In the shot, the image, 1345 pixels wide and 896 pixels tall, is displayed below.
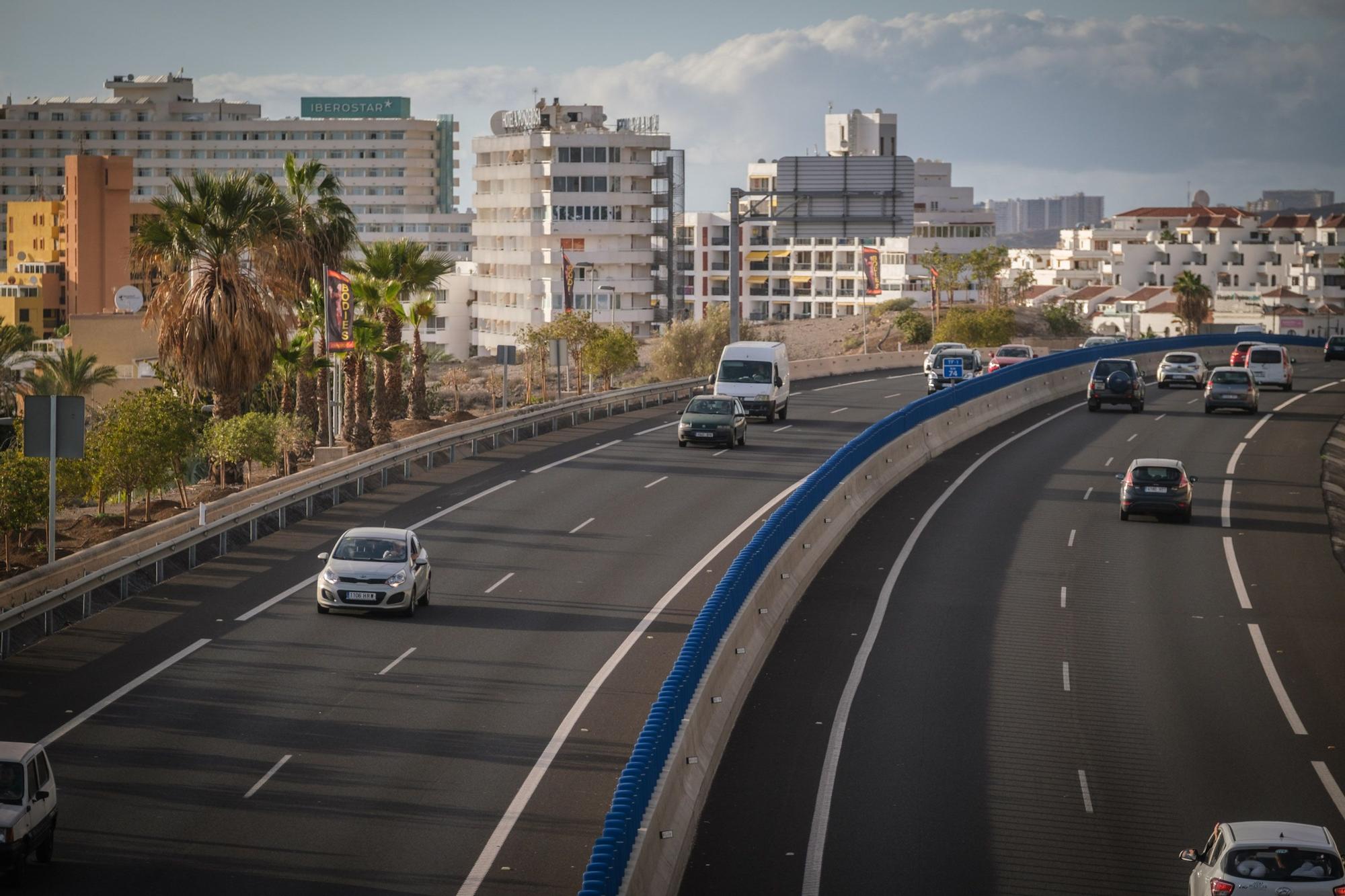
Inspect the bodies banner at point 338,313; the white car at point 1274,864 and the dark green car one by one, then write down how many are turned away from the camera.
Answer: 1

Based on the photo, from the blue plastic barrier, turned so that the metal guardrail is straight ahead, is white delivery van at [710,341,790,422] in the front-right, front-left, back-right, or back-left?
front-right

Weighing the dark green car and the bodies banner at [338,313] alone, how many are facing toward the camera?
2

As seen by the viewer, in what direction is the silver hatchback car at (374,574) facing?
toward the camera

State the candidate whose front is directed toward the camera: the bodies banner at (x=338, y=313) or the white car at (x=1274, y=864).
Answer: the bodies banner

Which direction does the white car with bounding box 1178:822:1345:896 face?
away from the camera

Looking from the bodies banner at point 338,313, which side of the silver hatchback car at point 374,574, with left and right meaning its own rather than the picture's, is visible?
back

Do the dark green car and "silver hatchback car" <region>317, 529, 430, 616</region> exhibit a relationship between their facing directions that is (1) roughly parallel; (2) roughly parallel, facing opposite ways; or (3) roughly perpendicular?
roughly parallel

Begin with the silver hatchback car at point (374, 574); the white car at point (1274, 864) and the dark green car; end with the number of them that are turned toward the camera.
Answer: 2

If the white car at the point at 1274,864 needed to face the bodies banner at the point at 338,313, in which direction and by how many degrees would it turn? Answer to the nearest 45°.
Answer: approximately 45° to its left

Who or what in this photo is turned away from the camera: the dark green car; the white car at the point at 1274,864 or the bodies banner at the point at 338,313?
the white car

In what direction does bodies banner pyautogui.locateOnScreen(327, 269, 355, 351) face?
toward the camera

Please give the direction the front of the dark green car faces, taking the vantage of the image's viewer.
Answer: facing the viewer
